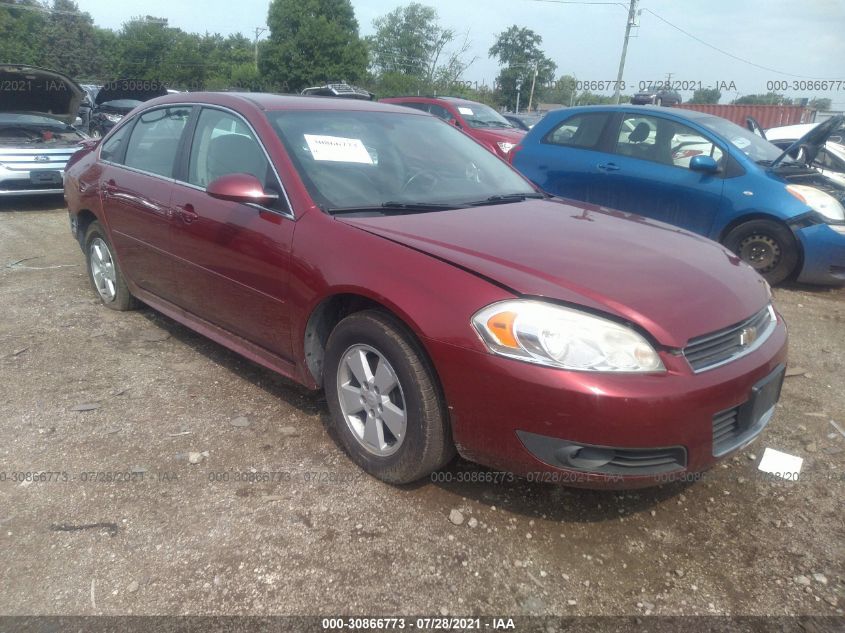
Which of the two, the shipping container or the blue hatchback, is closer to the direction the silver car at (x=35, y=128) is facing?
the blue hatchback

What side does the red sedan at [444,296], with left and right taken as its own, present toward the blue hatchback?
left

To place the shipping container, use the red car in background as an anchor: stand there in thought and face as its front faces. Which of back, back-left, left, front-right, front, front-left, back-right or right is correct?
left

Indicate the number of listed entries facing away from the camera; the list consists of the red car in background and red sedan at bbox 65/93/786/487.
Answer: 0

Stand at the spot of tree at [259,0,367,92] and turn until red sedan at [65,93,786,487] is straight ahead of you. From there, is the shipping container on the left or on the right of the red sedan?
left

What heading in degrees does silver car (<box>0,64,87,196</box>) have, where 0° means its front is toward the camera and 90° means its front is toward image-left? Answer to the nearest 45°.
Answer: approximately 0°

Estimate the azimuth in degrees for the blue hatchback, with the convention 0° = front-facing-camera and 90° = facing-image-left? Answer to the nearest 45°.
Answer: approximately 315°

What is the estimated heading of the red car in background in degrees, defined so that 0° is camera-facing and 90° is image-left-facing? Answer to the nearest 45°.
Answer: approximately 315°

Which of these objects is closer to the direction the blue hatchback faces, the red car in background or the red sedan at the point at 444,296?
the red sedan

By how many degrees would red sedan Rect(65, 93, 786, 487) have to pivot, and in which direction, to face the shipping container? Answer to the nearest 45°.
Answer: approximately 90° to its left
